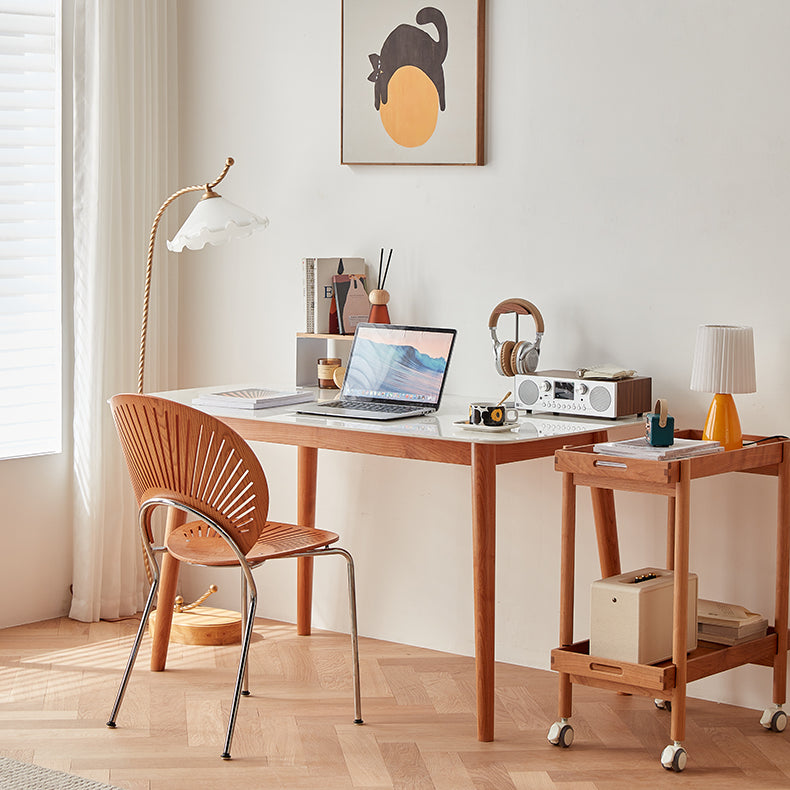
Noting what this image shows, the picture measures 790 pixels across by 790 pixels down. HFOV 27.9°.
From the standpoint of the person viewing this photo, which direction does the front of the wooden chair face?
facing away from the viewer and to the right of the viewer

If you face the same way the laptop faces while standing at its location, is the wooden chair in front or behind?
in front

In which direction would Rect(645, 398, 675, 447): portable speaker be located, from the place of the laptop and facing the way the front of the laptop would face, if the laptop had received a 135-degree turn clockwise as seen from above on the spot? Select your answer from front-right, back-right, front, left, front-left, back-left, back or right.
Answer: back-right

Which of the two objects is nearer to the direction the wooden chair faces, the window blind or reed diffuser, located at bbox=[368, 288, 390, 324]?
the reed diffuser

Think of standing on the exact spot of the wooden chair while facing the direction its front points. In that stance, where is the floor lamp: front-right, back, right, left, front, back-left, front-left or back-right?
front-left

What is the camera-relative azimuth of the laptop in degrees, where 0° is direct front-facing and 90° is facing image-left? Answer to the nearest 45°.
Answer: approximately 45°

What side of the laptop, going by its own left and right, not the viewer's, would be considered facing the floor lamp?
right

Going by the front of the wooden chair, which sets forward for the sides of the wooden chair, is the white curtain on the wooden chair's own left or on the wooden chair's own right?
on the wooden chair's own left

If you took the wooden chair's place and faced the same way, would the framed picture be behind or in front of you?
in front
